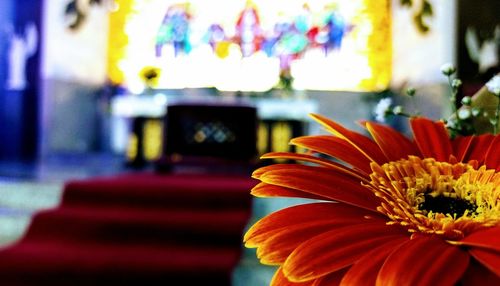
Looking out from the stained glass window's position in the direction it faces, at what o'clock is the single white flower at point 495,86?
The single white flower is roughly at 12 o'clock from the stained glass window.

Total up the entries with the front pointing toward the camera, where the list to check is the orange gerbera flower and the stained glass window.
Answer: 2

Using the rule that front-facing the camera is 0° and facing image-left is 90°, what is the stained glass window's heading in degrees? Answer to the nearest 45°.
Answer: approximately 0°

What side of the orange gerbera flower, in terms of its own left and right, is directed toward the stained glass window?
back

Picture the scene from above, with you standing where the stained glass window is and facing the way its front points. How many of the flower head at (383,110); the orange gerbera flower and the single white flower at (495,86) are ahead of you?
3

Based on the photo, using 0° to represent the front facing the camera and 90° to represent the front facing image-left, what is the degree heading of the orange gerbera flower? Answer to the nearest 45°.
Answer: approximately 0°

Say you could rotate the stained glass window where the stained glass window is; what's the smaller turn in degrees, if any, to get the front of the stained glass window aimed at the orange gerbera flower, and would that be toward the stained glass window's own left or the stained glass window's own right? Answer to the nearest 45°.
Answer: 0° — it already faces it
